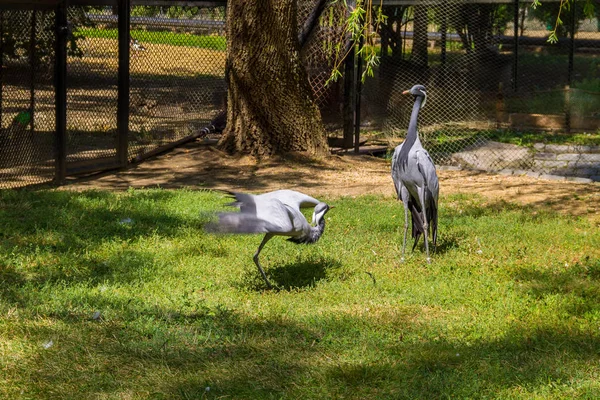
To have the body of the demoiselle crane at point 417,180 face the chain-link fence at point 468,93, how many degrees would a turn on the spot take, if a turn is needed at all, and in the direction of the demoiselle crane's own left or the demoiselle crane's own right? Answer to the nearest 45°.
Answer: approximately 135° to the demoiselle crane's own right

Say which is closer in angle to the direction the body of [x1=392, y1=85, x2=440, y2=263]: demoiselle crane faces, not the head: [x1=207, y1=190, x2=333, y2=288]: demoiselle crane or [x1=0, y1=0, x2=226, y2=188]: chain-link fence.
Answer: the demoiselle crane

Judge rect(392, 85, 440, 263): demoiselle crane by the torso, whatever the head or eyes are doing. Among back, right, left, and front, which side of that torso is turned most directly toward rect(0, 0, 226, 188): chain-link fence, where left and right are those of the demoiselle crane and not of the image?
right

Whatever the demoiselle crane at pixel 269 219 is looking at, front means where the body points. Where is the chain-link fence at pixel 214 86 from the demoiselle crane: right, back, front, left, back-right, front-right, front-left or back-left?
left

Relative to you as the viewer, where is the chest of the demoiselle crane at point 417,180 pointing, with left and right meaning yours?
facing the viewer and to the left of the viewer

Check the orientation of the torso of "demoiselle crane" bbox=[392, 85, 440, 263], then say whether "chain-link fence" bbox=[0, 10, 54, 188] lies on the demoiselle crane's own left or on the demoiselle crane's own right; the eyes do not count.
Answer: on the demoiselle crane's own right

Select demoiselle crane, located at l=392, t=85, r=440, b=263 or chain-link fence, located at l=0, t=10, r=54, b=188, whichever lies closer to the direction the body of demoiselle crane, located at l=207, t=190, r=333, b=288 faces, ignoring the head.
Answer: the demoiselle crane

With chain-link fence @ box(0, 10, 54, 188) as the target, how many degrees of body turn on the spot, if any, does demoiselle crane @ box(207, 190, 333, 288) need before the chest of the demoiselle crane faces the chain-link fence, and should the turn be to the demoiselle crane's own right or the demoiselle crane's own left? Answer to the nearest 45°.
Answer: approximately 135° to the demoiselle crane's own left

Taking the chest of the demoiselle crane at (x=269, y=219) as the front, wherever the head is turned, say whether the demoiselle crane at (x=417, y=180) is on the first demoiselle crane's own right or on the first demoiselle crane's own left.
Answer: on the first demoiselle crane's own left

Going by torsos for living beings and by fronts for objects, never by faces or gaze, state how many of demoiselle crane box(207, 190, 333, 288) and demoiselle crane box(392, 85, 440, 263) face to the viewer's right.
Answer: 1

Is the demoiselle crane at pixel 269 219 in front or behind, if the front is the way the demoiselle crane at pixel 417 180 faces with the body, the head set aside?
in front

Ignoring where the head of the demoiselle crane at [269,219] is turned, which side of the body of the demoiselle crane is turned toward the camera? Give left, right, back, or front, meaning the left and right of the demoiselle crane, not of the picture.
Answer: right

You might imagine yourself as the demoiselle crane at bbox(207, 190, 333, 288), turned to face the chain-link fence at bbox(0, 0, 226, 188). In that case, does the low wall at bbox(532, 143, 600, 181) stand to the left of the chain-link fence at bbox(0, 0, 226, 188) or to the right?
right
